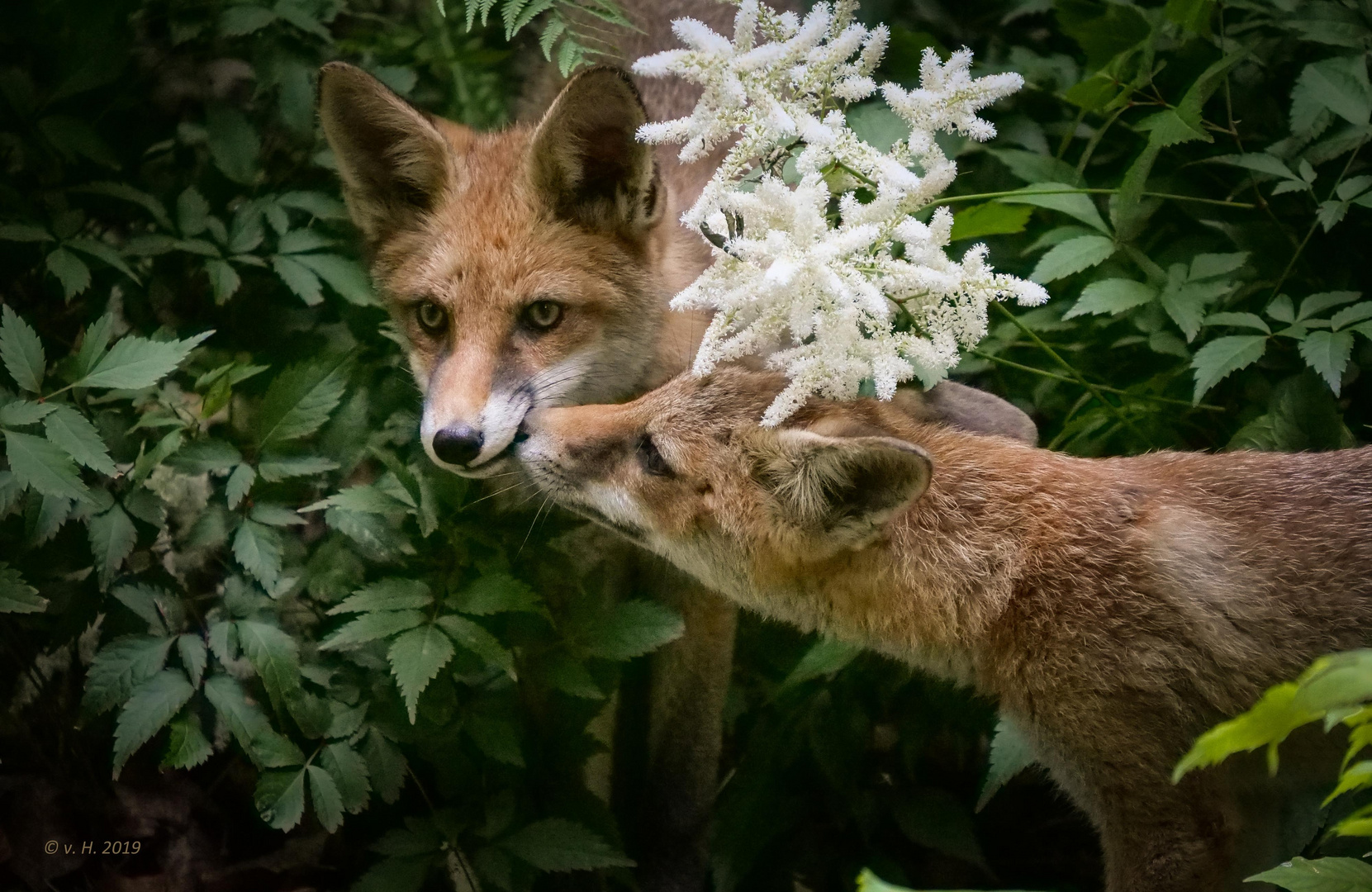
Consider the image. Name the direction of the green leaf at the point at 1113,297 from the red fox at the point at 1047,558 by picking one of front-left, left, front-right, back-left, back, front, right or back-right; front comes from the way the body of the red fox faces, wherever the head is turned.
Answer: right

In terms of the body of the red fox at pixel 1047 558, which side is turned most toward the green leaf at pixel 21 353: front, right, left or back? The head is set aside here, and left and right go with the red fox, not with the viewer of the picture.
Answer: front

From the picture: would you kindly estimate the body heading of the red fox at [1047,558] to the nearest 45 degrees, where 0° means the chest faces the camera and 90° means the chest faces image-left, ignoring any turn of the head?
approximately 90°

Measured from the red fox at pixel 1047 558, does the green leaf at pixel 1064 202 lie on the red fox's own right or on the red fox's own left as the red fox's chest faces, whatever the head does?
on the red fox's own right

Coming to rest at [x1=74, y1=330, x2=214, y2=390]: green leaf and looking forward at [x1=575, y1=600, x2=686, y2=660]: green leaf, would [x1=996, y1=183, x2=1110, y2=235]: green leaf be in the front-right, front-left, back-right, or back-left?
front-left

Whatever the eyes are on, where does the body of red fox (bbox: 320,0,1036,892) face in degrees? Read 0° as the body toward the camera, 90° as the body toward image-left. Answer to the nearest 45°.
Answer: approximately 45°

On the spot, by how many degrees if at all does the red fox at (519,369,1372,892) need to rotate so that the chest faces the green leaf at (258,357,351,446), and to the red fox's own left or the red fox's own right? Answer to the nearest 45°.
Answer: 0° — it already faces it

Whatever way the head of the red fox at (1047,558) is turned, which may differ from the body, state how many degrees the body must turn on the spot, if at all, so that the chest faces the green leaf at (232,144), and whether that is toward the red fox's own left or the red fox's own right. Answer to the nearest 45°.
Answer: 0° — it already faces it

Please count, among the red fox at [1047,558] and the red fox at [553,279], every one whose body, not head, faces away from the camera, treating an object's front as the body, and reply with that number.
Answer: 0

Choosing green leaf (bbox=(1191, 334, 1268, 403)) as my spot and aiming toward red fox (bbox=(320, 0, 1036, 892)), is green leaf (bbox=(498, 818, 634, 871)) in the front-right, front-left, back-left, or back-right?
front-left
